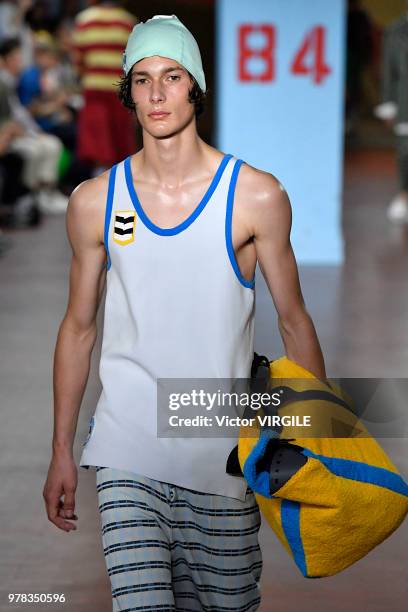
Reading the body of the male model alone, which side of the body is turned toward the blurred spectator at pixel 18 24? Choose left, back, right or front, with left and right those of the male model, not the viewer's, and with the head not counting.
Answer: back

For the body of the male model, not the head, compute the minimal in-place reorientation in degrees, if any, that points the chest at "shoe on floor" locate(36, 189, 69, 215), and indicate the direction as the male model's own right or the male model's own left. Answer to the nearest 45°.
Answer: approximately 180°

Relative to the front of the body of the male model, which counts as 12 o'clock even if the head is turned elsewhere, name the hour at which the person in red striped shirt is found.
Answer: The person in red striped shirt is roughly at 6 o'clock from the male model.

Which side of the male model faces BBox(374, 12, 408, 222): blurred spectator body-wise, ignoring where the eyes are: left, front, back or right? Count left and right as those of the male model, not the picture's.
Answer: back

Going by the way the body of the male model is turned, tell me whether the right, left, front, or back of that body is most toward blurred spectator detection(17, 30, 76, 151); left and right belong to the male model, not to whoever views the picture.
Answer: back

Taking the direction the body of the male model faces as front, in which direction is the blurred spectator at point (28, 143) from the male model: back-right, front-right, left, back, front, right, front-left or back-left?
back

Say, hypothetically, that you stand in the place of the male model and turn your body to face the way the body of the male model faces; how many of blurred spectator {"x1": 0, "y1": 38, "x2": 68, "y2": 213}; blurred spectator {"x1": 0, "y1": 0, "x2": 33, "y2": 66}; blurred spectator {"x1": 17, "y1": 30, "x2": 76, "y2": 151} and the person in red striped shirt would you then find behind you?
4

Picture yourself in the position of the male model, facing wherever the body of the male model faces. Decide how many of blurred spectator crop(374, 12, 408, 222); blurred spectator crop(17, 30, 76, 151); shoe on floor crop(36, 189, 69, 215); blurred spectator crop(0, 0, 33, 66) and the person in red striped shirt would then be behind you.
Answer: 5

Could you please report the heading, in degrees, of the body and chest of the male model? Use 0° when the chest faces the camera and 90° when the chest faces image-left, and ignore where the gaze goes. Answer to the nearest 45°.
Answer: approximately 0°

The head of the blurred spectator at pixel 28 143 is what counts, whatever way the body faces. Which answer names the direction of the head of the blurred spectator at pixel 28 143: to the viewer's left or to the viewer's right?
to the viewer's right
